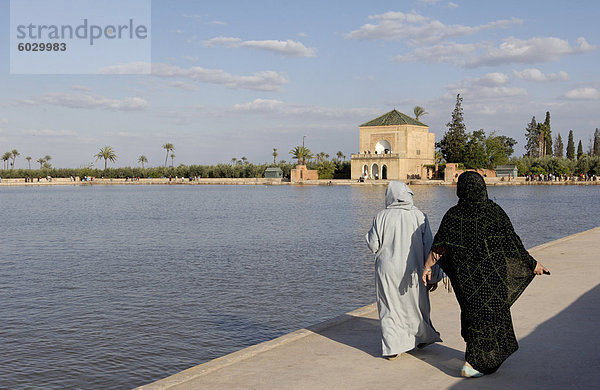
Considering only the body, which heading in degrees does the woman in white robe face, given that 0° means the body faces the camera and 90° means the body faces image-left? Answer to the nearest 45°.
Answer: approximately 180°

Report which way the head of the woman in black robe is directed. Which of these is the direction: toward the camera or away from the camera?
away from the camera

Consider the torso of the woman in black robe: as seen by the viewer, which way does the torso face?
away from the camera

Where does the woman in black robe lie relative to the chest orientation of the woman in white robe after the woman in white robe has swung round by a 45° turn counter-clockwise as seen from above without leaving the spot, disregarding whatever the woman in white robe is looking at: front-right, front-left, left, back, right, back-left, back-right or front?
back
